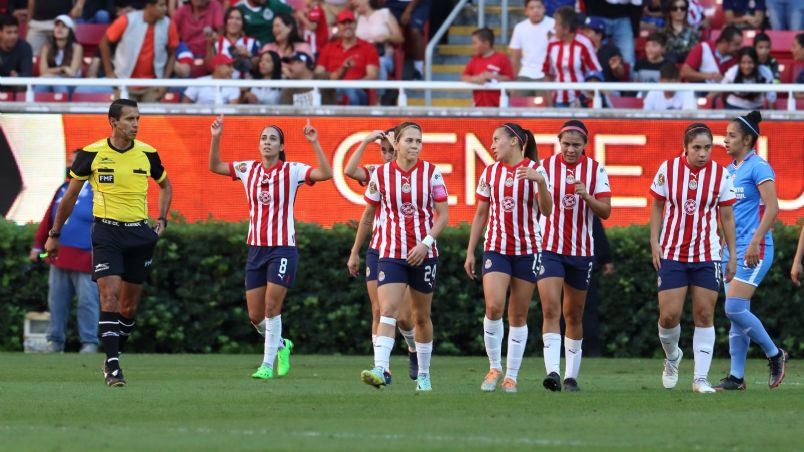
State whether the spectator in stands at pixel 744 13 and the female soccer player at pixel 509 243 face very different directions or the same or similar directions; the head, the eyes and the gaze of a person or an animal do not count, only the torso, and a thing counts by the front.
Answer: same or similar directions

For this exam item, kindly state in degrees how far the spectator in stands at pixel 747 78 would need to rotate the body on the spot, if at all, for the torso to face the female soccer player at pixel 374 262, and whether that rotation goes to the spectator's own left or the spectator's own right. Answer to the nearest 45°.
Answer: approximately 45° to the spectator's own right

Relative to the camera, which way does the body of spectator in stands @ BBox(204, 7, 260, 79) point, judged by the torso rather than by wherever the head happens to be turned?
toward the camera

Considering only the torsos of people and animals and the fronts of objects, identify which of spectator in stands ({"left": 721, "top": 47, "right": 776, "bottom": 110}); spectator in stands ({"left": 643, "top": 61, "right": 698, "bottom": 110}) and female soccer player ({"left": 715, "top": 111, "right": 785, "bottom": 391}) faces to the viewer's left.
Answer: the female soccer player

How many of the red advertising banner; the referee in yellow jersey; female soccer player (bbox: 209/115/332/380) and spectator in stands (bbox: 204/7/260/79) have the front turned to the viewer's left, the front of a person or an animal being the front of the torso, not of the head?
0

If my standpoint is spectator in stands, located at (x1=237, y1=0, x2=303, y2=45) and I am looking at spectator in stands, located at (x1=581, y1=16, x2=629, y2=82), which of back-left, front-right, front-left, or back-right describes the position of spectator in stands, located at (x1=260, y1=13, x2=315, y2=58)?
front-right

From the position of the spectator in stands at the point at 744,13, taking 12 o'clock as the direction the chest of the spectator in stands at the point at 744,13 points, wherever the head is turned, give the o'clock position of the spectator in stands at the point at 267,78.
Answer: the spectator in stands at the point at 267,78 is roughly at 2 o'clock from the spectator in stands at the point at 744,13.

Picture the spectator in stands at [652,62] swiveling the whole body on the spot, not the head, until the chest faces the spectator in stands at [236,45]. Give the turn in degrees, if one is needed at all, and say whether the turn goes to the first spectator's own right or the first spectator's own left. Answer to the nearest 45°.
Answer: approximately 45° to the first spectator's own right

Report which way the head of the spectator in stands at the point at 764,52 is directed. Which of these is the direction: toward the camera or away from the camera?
toward the camera

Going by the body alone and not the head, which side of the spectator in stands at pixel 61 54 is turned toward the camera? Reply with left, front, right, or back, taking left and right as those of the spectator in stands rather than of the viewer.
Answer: front

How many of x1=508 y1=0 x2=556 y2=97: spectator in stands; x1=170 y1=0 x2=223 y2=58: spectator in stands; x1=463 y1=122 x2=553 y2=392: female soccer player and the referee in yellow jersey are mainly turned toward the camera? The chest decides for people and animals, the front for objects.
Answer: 4

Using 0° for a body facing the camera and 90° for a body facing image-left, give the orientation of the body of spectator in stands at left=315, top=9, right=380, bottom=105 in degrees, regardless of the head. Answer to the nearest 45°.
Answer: approximately 0°

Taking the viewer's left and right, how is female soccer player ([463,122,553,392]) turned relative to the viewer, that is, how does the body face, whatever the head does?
facing the viewer

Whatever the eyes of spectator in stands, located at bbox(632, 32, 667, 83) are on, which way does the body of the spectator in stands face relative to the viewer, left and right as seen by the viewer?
facing the viewer and to the left of the viewer

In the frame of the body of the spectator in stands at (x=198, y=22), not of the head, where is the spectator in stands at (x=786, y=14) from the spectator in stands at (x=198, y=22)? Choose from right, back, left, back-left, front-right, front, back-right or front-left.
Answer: left

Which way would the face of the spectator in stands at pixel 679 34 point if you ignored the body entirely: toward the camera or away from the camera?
toward the camera

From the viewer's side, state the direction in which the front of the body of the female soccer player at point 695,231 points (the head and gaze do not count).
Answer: toward the camera
